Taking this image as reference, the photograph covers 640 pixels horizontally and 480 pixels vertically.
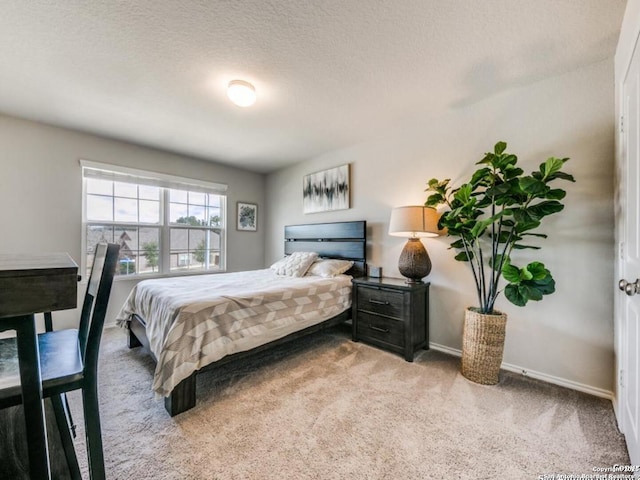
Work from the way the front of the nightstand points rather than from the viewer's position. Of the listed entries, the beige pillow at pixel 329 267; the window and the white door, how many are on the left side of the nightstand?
1

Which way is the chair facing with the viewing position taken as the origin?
facing to the left of the viewer

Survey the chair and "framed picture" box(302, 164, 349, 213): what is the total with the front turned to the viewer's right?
0

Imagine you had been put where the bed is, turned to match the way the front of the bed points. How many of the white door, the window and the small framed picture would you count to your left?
1

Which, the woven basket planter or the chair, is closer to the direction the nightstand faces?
the chair

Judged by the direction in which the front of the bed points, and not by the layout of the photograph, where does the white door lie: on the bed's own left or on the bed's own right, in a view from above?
on the bed's own left

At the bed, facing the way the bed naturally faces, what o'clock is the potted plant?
The potted plant is roughly at 8 o'clock from the bed.

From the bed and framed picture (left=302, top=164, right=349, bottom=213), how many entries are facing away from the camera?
0

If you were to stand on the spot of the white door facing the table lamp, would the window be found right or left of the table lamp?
left

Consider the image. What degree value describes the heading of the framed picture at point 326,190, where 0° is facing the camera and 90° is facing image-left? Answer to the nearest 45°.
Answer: approximately 45°

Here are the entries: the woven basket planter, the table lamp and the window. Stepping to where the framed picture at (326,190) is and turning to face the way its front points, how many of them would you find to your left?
2

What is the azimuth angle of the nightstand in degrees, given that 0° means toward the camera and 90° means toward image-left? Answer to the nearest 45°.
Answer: approximately 45°

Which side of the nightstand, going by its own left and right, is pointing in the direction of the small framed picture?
right

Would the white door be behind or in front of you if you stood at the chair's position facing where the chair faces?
behind

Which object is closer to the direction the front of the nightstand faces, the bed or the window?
the bed

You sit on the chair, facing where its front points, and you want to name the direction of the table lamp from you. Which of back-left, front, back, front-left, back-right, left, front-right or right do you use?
back
